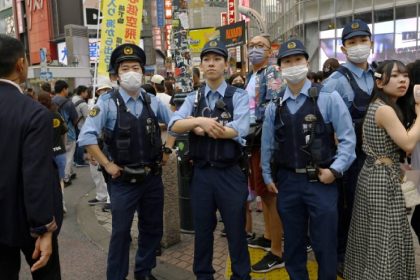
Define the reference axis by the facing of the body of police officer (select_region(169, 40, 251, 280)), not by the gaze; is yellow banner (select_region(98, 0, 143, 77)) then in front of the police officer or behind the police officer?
behind

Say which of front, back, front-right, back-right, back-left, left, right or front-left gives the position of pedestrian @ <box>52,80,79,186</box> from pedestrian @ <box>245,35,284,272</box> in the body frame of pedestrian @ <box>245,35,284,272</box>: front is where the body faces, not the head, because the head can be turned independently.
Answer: right

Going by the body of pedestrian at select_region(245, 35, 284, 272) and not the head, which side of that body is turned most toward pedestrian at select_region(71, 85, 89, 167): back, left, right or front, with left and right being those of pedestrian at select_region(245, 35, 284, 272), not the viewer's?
right

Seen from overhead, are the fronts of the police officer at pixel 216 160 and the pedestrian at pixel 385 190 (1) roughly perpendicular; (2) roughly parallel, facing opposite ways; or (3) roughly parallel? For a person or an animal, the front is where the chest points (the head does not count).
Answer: roughly perpendicular

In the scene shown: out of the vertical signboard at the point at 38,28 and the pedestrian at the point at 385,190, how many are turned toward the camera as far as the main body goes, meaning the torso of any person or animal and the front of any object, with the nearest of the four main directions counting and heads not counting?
1

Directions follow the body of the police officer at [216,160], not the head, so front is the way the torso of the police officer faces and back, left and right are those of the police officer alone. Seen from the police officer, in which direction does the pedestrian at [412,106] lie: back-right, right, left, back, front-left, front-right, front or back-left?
left

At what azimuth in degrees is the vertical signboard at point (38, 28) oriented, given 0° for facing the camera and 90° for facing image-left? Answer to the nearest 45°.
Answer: approximately 0°

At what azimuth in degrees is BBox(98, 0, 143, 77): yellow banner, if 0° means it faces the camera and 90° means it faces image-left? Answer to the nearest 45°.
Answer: approximately 0°

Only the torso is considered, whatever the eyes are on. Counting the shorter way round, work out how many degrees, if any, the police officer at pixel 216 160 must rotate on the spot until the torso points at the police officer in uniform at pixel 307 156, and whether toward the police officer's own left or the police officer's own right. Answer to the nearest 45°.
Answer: approximately 90° to the police officer's own left

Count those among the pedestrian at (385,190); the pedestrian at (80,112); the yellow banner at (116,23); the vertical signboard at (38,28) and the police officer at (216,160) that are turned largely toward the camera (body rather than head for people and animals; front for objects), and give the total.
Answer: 3
